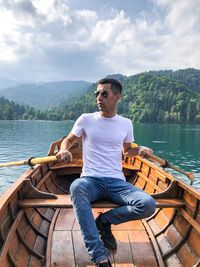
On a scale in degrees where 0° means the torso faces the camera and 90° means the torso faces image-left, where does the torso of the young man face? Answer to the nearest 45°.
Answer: approximately 0°

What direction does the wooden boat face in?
away from the camera
